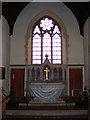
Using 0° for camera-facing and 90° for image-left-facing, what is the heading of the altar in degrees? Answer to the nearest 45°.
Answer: approximately 0°
